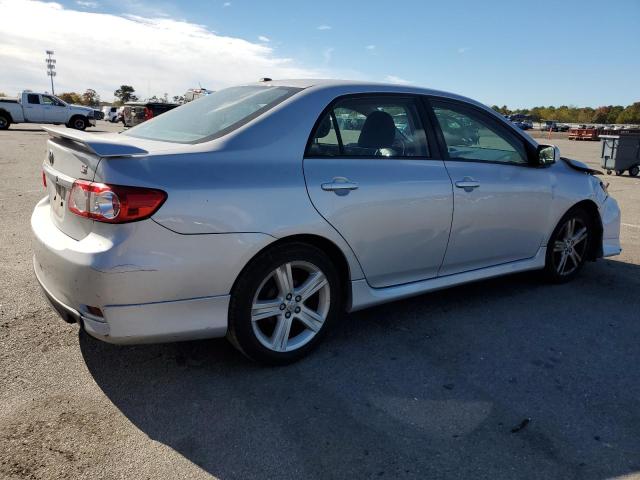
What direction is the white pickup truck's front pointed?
to the viewer's right

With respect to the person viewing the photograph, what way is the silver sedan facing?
facing away from the viewer and to the right of the viewer

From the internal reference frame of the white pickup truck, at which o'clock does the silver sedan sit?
The silver sedan is roughly at 3 o'clock from the white pickup truck.

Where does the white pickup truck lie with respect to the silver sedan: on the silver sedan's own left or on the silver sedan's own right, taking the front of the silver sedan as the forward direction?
on the silver sedan's own left

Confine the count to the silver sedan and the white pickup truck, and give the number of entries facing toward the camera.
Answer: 0
